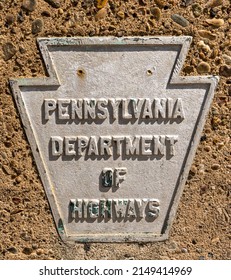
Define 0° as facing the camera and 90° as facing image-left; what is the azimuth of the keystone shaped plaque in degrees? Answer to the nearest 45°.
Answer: approximately 0°
